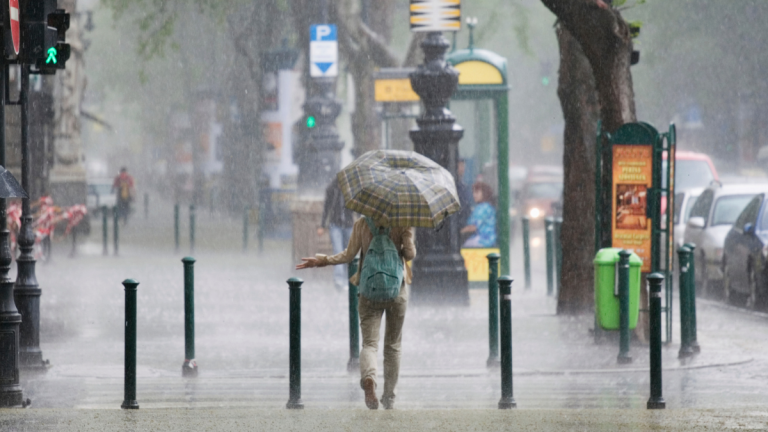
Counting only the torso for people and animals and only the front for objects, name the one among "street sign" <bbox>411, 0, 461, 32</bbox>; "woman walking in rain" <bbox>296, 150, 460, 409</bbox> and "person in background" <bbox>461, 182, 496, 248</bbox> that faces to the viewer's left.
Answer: the person in background

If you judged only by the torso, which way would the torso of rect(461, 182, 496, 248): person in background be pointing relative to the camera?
to the viewer's left

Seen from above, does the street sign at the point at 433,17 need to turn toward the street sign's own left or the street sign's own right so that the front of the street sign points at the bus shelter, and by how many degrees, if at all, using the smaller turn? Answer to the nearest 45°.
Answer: approximately 135° to the street sign's own left

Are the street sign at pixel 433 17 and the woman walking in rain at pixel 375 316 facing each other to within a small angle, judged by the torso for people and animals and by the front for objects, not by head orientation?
yes

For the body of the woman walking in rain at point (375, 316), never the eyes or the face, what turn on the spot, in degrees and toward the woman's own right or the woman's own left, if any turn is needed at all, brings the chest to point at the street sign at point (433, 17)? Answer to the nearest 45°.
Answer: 0° — they already face it

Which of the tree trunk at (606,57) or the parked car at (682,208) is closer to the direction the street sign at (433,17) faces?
the tree trunk

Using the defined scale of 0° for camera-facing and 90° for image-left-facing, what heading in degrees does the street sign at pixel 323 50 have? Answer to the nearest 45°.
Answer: approximately 0°
